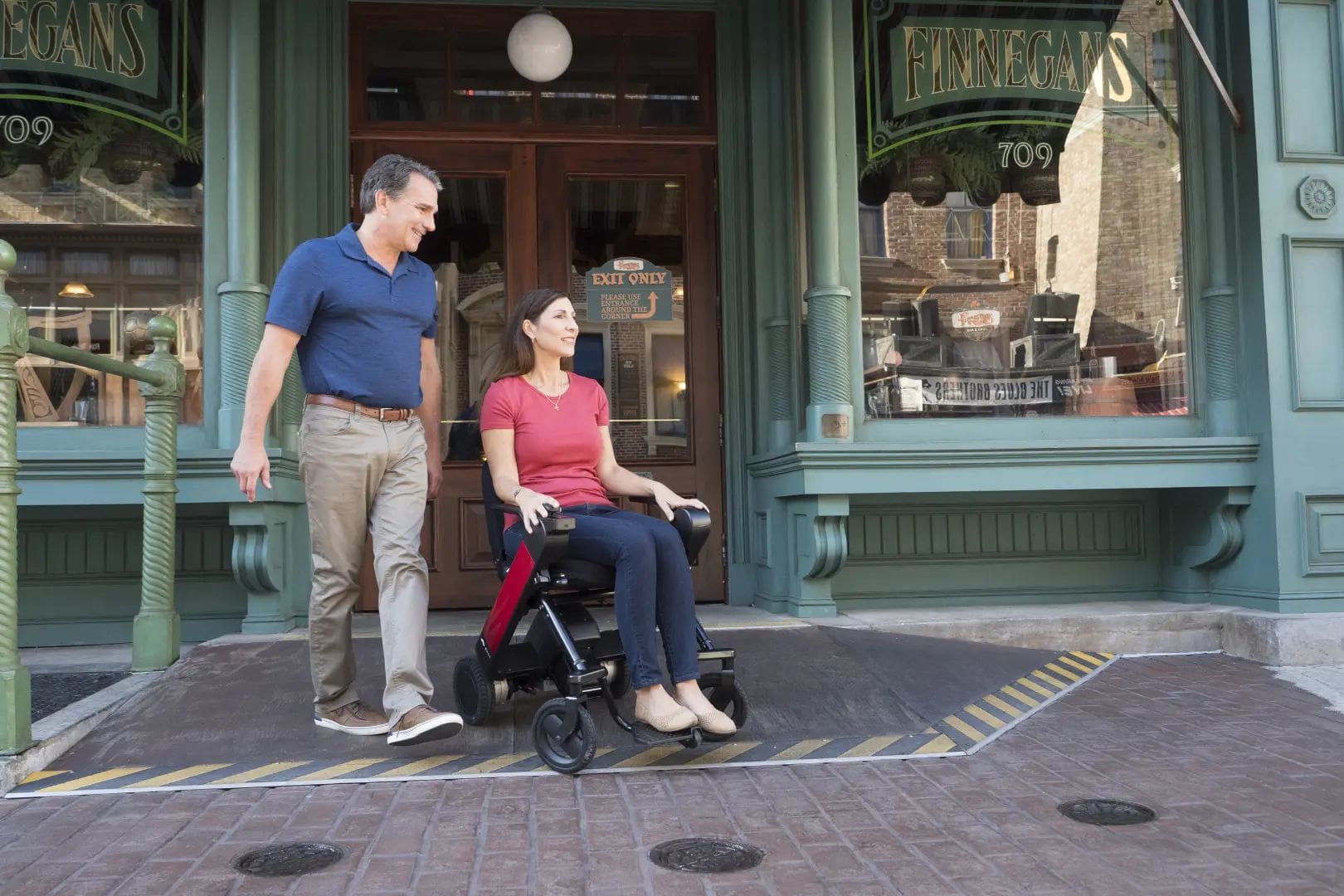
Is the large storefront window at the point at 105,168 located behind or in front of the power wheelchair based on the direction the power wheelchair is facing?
behind

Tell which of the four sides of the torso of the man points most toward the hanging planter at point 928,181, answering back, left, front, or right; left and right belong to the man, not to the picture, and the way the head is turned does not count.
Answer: left

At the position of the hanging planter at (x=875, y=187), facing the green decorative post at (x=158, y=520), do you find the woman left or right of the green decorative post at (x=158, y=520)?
left

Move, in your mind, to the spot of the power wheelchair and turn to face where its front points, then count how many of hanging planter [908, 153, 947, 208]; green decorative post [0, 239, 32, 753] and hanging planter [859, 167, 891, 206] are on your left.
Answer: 2

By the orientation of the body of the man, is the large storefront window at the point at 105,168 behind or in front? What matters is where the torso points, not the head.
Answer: behind

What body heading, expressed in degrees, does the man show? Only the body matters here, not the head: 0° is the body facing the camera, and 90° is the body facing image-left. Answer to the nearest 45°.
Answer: approximately 315°

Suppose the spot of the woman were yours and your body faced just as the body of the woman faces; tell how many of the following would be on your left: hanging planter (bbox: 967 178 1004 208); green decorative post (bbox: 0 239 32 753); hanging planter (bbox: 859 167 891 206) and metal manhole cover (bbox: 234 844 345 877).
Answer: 2

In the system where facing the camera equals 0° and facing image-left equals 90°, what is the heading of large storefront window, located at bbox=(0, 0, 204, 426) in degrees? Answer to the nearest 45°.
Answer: approximately 0°
